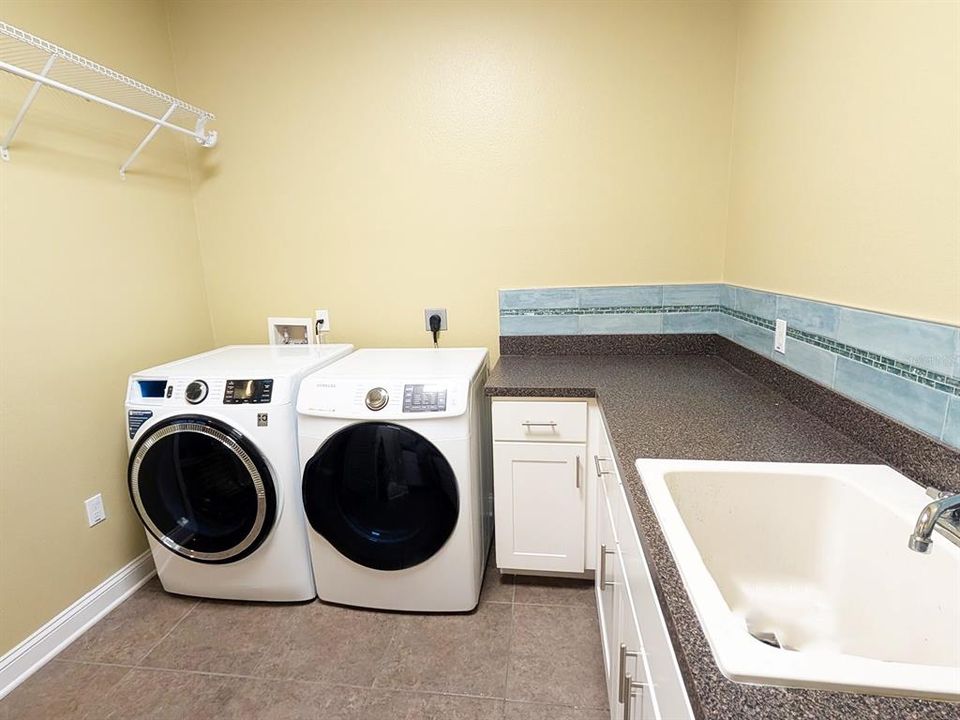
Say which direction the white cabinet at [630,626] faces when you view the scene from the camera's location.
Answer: facing to the left of the viewer

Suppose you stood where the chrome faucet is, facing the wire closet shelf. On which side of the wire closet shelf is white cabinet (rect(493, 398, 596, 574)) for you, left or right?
right

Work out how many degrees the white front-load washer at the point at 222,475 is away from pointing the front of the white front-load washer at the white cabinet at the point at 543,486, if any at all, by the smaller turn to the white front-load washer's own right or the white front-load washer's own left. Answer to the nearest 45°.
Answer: approximately 90° to the white front-load washer's own left

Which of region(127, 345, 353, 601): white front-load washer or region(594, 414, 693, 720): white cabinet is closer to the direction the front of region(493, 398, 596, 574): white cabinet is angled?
the white cabinet

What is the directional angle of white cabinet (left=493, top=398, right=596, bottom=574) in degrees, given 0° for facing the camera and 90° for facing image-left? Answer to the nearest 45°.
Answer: approximately 0°

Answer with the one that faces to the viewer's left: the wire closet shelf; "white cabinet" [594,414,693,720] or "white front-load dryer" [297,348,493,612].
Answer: the white cabinet

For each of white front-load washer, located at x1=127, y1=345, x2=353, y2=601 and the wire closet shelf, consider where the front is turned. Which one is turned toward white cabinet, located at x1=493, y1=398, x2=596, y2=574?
the wire closet shelf

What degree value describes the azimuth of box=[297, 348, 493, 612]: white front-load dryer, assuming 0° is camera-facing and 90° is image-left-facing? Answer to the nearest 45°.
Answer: approximately 0°

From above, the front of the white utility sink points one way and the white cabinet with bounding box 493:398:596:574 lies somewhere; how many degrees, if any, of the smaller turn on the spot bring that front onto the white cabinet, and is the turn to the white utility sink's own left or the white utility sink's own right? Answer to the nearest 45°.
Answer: approximately 45° to the white utility sink's own right

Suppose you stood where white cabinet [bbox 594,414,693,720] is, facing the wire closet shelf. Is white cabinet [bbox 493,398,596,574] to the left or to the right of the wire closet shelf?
right
